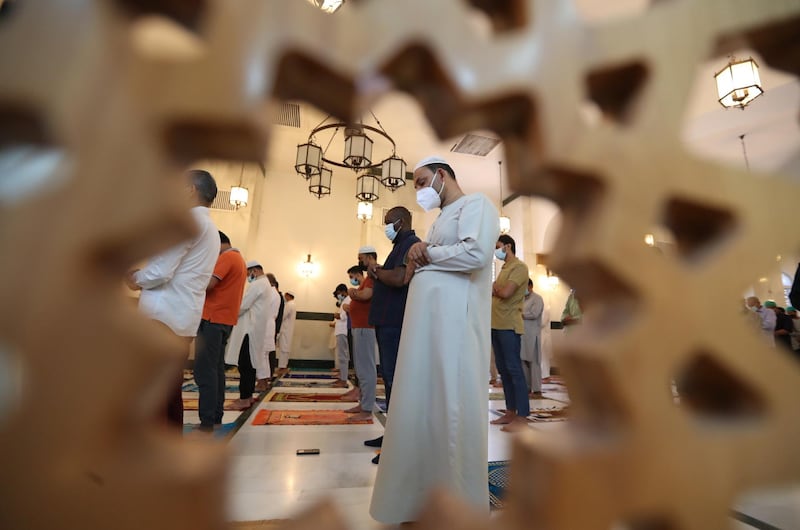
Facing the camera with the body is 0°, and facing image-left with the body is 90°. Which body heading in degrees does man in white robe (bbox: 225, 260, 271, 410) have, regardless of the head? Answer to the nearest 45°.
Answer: approximately 90°

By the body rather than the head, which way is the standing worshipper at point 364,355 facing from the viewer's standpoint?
to the viewer's left

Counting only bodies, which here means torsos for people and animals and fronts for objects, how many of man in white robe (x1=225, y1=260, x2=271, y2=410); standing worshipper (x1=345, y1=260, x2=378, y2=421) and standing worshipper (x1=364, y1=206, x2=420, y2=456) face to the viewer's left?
3

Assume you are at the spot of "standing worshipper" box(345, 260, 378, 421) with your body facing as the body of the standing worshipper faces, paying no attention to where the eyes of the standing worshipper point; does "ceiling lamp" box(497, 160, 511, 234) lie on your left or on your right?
on your right

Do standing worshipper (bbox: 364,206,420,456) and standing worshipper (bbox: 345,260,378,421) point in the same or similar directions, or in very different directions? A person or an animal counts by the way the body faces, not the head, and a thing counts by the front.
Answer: same or similar directions

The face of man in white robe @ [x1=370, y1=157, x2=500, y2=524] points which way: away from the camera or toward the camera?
toward the camera

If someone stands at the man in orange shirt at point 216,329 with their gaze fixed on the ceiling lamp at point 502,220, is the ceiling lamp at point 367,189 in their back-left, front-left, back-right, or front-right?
front-left

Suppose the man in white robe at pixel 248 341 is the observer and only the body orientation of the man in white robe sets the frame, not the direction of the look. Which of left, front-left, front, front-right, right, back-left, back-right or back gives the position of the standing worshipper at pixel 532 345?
back

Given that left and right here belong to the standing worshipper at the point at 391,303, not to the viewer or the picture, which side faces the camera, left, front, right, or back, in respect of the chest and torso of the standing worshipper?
left

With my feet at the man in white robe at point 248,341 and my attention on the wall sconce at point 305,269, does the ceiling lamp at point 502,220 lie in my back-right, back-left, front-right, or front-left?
front-right

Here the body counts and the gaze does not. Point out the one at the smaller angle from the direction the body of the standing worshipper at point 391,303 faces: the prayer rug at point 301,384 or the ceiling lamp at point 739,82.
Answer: the prayer rug

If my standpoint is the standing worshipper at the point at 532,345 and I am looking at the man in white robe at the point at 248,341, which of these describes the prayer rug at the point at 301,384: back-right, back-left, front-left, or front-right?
front-right

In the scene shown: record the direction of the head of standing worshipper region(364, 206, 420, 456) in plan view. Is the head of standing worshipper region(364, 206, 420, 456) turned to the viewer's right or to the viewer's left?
to the viewer's left

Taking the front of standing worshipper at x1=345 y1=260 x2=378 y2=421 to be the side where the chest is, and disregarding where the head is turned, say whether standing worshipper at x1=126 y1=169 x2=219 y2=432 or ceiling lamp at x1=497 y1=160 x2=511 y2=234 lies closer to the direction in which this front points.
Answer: the standing worshipper

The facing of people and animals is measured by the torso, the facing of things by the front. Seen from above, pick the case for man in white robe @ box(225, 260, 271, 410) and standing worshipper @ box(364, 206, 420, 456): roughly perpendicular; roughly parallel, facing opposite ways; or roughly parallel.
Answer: roughly parallel

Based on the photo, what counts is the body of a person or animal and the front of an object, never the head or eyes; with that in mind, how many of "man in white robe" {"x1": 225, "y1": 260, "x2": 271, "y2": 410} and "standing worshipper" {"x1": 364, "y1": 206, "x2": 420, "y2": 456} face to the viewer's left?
2
